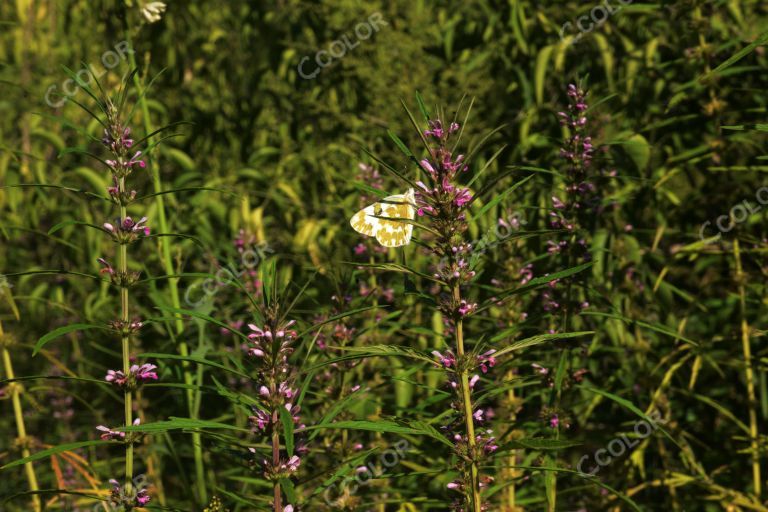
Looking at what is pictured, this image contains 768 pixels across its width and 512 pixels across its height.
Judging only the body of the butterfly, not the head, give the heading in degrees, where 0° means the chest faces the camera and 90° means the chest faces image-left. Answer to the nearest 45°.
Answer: approximately 270°
